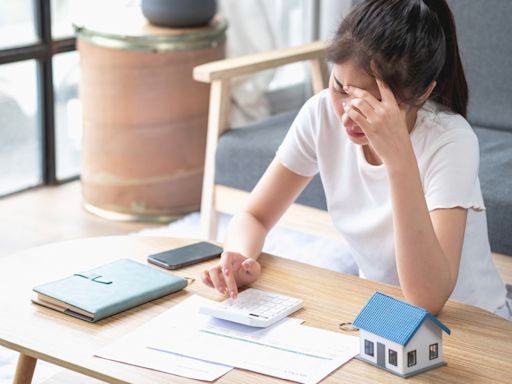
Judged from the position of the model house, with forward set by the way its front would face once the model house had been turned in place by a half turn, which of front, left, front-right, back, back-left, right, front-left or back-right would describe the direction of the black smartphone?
left

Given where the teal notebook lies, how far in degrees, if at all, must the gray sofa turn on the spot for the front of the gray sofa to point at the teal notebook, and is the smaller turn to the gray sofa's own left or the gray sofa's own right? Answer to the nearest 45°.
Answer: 0° — it already faces it

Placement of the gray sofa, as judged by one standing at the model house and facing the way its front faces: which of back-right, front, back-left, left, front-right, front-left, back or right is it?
back-right

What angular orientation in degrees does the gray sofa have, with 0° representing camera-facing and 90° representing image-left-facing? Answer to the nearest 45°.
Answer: approximately 45°

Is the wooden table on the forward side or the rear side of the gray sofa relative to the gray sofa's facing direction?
on the forward side

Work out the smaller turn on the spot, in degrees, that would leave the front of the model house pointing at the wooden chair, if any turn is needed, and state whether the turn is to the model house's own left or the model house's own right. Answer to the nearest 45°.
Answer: approximately 135° to the model house's own right

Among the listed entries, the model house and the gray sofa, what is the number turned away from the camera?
0

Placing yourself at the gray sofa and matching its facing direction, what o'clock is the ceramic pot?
The ceramic pot is roughly at 2 o'clock from the gray sofa.

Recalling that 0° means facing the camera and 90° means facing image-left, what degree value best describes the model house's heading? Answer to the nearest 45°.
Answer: approximately 45°
